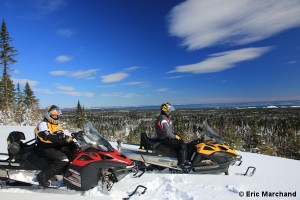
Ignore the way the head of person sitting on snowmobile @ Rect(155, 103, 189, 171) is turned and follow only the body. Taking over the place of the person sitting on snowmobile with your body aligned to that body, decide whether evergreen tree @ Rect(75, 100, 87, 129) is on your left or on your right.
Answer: on your left

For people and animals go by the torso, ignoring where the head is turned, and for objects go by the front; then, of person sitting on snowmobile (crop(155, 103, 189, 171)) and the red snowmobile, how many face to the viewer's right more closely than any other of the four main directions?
2

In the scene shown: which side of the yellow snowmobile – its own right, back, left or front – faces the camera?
right

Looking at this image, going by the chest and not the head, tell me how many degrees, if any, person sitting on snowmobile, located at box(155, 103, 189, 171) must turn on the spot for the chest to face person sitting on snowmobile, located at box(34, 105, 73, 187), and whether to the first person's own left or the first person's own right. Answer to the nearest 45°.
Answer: approximately 135° to the first person's own right

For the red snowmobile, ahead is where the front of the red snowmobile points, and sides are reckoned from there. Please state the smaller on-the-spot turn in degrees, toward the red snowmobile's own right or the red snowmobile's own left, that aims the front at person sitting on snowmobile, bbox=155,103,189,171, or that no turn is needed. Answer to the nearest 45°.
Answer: approximately 45° to the red snowmobile's own left

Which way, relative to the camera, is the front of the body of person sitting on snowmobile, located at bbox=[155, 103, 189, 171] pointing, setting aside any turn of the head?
to the viewer's right

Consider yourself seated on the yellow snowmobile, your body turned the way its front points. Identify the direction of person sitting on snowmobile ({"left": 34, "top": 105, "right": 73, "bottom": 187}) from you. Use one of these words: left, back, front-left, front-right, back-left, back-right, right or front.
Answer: back-right

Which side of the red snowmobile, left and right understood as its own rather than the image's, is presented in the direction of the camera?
right

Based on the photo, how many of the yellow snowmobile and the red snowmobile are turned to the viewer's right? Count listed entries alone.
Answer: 2
